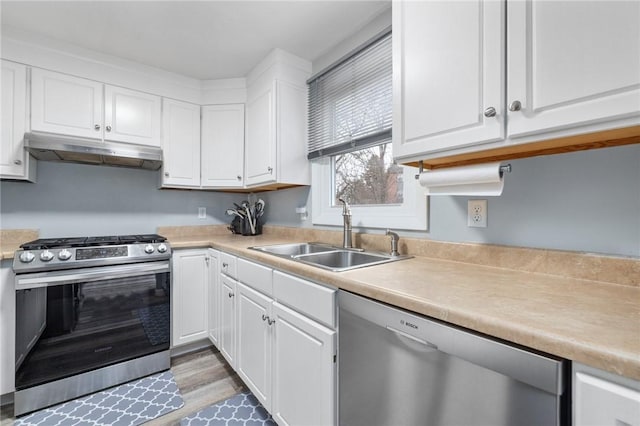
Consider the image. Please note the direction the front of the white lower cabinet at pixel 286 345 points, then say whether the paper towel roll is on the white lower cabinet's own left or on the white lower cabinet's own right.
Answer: on the white lower cabinet's own left

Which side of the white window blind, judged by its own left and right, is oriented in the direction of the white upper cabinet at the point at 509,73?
left

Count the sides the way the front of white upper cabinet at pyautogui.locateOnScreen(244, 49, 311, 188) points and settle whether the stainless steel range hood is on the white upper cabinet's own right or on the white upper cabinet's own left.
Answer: on the white upper cabinet's own right

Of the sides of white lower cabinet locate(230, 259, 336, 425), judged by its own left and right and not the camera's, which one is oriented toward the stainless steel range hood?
right

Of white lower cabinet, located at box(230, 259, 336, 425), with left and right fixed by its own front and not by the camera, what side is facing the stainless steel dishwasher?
left

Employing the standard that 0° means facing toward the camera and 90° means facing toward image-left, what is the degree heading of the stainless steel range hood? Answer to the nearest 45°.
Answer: approximately 0°

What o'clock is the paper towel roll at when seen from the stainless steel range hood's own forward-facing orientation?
The paper towel roll is roughly at 11 o'clock from the stainless steel range hood.

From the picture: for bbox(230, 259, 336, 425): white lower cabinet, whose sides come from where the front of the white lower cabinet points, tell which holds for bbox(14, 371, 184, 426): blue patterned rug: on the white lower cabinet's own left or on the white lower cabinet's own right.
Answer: on the white lower cabinet's own right

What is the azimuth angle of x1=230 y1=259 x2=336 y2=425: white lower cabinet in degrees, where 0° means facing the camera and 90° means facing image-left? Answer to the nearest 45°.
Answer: approximately 45°

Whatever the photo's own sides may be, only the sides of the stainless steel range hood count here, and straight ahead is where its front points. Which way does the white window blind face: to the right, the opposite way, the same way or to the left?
to the right
